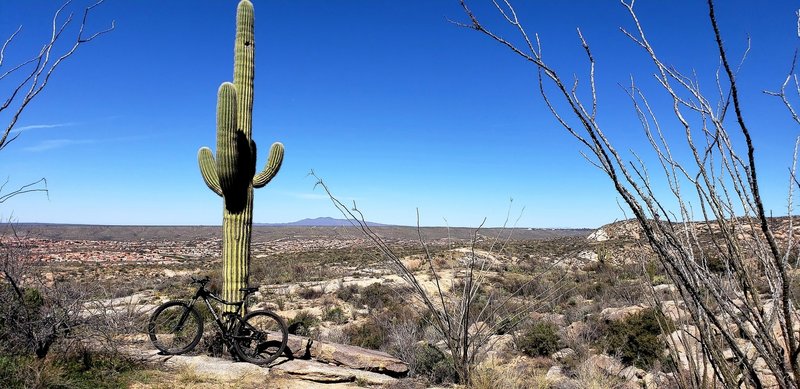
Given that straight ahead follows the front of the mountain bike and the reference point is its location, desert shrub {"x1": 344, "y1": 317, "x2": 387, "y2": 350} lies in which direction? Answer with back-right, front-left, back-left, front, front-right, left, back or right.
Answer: back-right

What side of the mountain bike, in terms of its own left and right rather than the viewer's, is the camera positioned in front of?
left

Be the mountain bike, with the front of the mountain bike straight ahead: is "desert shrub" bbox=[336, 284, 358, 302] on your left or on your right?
on your right

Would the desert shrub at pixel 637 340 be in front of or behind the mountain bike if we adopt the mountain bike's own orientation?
behind

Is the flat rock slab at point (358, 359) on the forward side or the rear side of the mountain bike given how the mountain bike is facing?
on the rear side

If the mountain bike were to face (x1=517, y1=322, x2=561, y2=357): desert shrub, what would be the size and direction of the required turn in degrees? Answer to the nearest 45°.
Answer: approximately 180°

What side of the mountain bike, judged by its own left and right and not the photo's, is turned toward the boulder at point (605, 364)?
back

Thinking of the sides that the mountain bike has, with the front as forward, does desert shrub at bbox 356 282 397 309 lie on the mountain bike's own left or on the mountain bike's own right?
on the mountain bike's own right
